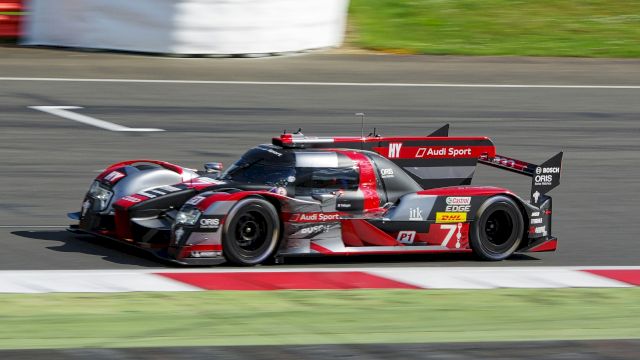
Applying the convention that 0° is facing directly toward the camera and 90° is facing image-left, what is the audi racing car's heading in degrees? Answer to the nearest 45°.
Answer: approximately 45°

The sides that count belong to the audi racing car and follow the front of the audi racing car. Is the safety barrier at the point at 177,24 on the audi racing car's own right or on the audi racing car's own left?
on the audi racing car's own right
